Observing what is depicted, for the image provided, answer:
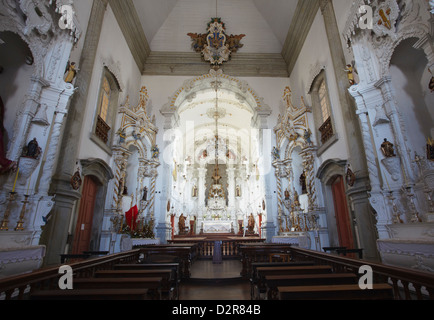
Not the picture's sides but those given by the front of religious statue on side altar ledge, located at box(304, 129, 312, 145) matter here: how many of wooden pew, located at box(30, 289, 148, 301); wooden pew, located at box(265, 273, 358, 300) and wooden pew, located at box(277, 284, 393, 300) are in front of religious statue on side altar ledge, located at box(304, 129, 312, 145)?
3

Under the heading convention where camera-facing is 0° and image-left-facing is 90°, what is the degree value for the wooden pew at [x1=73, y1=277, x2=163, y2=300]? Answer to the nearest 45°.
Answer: approximately 180°

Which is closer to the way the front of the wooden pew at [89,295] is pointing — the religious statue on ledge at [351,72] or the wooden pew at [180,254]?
the wooden pew

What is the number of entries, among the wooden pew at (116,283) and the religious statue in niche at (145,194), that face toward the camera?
1

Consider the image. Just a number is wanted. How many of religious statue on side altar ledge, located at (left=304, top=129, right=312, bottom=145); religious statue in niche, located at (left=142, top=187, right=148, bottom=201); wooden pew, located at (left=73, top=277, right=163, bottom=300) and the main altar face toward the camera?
3

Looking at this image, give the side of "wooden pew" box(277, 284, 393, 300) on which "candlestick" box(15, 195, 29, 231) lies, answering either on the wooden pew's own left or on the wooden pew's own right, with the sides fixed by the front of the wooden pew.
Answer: on the wooden pew's own left

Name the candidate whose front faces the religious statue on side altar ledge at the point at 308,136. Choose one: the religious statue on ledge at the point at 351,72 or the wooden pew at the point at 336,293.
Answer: the wooden pew

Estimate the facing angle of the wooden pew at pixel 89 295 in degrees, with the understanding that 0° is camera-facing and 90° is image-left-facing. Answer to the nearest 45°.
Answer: approximately 180°

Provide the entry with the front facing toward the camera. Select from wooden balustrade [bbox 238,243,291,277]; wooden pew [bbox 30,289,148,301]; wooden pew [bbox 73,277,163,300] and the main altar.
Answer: the main altar

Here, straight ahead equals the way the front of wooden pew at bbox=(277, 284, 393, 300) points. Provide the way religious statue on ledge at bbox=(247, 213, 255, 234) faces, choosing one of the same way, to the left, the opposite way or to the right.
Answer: the opposite way

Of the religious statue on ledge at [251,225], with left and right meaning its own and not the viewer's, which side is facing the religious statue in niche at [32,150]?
front

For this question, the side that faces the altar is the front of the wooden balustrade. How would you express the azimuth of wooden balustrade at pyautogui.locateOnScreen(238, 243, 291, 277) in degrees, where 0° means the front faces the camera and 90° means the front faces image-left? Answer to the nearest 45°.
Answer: approximately 180°

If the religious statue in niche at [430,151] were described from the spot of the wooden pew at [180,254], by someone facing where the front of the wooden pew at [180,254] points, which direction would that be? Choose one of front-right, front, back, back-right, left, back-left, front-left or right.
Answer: back-right

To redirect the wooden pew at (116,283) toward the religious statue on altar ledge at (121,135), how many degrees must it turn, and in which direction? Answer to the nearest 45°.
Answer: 0° — it already faces it

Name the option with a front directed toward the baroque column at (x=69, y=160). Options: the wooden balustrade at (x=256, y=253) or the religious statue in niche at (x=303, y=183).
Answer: the religious statue in niche

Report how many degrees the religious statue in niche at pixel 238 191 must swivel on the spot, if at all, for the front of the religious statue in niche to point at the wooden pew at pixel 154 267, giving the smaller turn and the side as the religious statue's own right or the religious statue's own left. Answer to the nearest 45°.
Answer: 0° — it already faces it

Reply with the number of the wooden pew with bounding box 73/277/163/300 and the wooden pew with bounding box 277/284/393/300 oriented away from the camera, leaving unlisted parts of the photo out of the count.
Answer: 2

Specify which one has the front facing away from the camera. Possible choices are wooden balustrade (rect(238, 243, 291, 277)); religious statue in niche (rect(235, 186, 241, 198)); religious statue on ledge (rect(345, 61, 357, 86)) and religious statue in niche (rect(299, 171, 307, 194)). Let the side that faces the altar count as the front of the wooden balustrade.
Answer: the wooden balustrade
